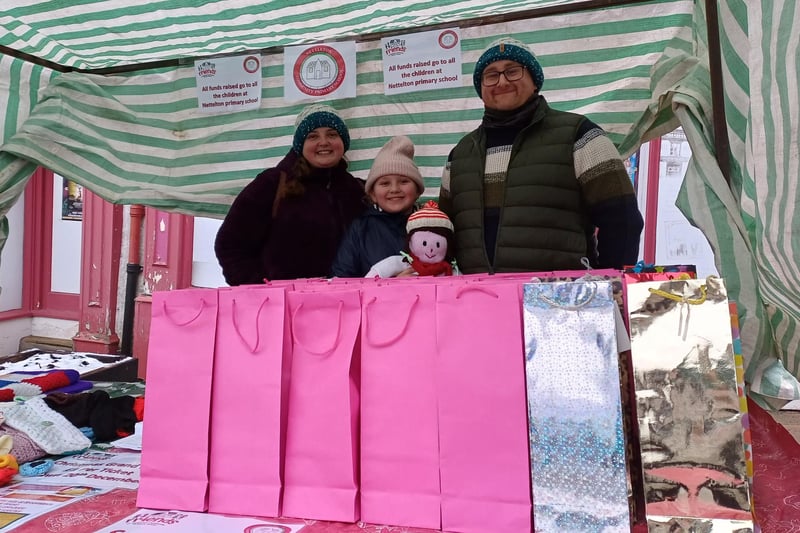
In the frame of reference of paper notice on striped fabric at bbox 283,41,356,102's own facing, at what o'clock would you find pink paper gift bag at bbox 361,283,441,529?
The pink paper gift bag is roughly at 12 o'clock from the paper notice on striped fabric.

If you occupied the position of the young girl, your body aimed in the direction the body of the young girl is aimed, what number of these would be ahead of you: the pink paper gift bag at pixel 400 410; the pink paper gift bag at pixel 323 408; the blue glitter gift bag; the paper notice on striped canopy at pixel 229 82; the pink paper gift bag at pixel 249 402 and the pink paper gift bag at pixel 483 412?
5

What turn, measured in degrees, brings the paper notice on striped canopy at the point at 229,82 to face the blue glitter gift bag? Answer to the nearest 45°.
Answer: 0° — it already faces it

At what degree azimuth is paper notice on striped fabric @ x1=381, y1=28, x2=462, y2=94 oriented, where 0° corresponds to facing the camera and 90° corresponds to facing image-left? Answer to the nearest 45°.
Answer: approximately 0°

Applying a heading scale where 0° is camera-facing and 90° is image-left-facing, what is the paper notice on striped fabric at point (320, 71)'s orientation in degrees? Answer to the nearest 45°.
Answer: approximately 0°

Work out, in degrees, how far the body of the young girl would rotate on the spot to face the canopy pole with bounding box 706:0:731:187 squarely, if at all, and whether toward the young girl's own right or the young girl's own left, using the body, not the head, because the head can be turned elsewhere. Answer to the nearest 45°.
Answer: approximately 45° to the young girl's own left

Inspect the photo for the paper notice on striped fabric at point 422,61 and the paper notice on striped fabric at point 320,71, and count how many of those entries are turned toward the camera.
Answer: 2

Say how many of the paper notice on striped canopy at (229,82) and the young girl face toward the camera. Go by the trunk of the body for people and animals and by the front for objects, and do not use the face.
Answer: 2

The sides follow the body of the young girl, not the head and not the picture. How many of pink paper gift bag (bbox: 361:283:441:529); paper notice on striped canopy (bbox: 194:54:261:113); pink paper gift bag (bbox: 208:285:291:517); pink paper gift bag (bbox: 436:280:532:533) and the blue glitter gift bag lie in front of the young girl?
4
